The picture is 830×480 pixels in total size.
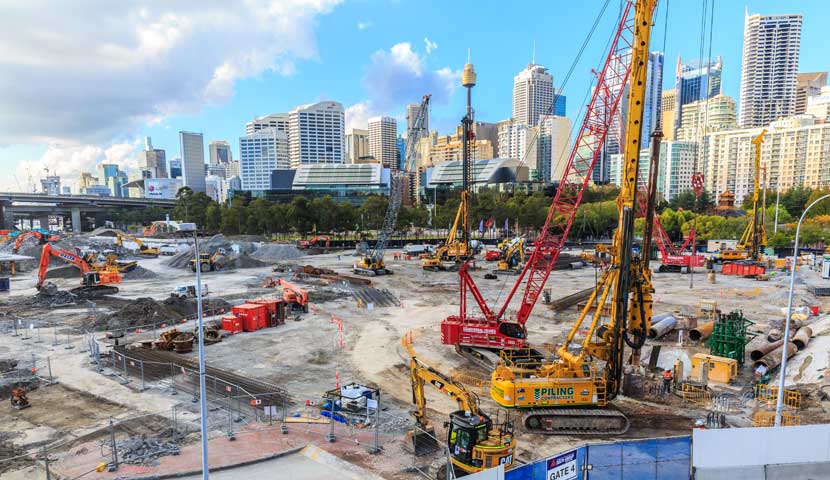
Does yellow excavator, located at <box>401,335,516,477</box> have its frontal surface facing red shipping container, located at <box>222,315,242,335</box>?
yes

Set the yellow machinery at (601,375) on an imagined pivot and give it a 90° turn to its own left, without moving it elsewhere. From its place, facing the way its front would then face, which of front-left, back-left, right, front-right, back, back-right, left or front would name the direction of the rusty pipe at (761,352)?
front-right

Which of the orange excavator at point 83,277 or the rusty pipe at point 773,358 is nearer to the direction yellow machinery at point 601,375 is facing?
the rusty pipe

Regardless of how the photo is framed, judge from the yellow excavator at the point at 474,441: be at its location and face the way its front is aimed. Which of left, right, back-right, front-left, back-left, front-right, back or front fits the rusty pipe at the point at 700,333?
right

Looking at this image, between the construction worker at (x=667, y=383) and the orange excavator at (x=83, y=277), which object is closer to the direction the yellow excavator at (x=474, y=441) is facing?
the orange excavator

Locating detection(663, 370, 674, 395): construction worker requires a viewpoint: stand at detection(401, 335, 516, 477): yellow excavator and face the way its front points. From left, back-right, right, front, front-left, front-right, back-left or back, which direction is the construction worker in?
right

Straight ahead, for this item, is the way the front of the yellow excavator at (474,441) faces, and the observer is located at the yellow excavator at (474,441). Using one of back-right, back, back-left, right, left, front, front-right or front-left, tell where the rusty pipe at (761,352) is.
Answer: right

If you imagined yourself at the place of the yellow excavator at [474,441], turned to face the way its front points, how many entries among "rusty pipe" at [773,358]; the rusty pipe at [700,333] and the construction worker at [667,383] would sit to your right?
3

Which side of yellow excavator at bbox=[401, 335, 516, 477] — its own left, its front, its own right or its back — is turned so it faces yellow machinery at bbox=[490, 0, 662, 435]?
right

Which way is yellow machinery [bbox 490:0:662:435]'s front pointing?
to the viewer's right

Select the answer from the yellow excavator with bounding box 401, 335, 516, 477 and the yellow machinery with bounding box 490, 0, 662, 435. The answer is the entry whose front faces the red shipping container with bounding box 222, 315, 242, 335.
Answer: the yellow excavator

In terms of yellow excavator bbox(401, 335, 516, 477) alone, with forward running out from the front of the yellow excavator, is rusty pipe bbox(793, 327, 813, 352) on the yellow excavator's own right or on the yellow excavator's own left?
on the yellow excavator's own right

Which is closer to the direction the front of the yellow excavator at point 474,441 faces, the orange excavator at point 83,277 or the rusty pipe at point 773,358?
the orange excavator

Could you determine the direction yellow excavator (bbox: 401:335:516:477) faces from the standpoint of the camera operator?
facing away from the viewer and to the left of the viewer

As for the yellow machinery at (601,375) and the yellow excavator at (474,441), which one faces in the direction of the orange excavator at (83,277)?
the yellow excavator

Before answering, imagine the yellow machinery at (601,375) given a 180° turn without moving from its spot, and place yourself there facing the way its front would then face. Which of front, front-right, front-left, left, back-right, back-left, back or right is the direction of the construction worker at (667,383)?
back-right

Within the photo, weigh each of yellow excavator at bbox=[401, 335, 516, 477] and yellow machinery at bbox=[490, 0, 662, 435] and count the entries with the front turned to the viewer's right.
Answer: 1

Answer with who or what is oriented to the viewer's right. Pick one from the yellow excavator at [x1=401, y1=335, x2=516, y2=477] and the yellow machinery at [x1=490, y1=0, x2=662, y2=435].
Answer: the yellow machinery
